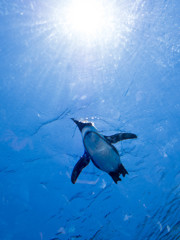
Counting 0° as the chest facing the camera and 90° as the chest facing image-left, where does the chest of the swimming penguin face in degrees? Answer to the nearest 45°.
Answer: approximately 45°
